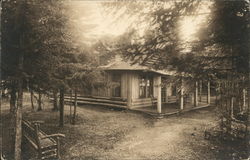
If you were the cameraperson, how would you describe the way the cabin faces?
facing the viewer and to the right of the viewer

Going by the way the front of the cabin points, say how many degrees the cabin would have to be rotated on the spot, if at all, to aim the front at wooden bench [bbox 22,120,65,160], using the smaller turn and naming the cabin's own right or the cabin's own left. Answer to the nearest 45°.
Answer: approximately 45° to the cabin's own right

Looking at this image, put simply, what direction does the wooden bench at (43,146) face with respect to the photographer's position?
facing away from the viewer and to the right of the viewer

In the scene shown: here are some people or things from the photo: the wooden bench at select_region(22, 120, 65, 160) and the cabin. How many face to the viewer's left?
0
